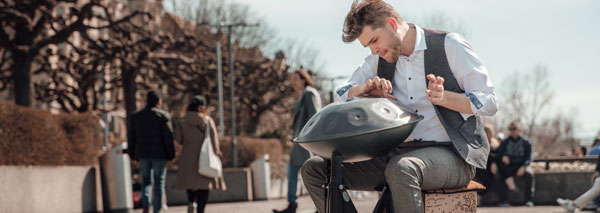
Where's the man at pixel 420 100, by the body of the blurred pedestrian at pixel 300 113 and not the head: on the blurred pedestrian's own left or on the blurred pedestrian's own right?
on the blurred pedestrian's own left

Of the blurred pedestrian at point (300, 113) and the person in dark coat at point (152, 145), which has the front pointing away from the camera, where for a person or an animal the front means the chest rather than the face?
the person in dark coat

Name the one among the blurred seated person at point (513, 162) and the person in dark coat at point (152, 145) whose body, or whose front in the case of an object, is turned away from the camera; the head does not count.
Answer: the person in dark coat

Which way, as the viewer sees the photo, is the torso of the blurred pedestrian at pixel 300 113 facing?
to the viewer's left

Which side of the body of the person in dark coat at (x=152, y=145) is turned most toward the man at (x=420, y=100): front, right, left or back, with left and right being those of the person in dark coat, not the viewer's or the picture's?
back

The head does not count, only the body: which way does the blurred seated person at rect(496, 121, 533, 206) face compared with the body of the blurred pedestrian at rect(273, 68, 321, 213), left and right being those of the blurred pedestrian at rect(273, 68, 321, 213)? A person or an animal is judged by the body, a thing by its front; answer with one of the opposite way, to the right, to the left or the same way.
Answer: to the left

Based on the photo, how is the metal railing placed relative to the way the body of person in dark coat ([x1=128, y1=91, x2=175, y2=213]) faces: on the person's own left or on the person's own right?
on the person's own right

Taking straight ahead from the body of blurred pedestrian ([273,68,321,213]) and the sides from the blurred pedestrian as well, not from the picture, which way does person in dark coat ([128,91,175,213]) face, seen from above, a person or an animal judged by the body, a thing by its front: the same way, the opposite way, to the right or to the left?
to the right

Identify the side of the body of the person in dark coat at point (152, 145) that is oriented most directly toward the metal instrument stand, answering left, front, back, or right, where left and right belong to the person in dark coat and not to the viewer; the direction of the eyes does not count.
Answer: back

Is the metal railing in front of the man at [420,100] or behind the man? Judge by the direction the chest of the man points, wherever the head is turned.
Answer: behind

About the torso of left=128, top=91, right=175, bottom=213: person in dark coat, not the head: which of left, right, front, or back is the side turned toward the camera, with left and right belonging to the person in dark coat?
back
